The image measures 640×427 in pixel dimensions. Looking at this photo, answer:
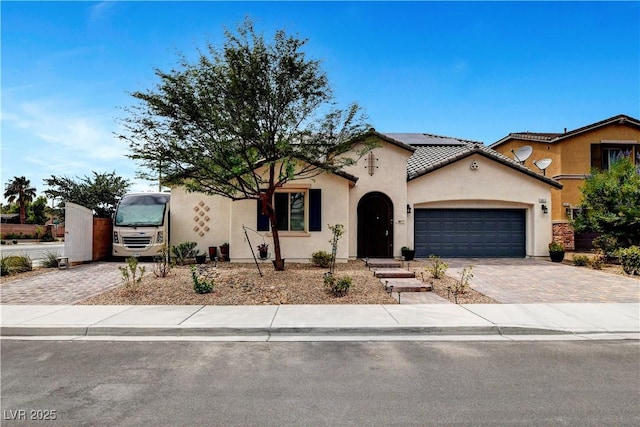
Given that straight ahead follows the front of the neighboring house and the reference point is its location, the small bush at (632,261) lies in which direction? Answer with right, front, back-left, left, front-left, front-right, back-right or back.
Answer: front

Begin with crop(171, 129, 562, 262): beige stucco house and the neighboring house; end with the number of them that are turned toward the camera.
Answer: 2

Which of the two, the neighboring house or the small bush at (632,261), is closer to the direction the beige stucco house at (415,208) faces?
the small bush

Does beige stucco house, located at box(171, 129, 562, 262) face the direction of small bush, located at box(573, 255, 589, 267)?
no

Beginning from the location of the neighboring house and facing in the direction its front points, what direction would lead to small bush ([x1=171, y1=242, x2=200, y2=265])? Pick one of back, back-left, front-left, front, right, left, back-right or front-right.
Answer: front-right

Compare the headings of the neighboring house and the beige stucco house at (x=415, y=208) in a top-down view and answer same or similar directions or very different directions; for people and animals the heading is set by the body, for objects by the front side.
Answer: same or similar directions

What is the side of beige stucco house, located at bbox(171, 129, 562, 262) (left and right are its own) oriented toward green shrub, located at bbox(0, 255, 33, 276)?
right

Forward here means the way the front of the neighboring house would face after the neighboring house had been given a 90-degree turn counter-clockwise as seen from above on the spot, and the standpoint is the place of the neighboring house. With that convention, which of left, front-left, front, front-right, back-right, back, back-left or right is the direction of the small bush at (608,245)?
right

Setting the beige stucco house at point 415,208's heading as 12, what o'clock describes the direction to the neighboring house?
The neighboring house is roughly at 8 o'clock from the beige stucco house.

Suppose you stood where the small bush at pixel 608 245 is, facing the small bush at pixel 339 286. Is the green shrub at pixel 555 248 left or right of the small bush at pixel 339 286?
right

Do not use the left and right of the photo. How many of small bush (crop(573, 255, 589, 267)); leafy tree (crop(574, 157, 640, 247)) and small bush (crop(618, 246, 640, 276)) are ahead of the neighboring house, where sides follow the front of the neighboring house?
3

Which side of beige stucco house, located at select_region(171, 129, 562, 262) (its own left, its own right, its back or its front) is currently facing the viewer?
front

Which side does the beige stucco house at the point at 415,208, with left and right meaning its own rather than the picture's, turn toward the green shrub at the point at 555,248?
left

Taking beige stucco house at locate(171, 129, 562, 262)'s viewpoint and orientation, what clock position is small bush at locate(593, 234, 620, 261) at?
The small bush is roughly at 9 o'clock from the beige stucco house.

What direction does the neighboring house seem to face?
toward the camera

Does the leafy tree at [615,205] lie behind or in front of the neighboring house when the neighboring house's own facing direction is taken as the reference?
in front

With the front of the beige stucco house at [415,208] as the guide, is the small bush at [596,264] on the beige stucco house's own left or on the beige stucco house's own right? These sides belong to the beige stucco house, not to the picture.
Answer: on the beige stucco house's own left

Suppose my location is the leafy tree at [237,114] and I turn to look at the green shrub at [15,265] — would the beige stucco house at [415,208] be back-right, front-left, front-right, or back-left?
back-right

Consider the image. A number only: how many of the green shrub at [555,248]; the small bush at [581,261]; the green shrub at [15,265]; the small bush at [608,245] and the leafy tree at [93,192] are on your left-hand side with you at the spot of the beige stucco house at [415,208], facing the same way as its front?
3

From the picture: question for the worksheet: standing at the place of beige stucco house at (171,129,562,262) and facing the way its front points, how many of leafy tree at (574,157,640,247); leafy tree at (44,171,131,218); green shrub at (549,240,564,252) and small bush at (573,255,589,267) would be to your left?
3
